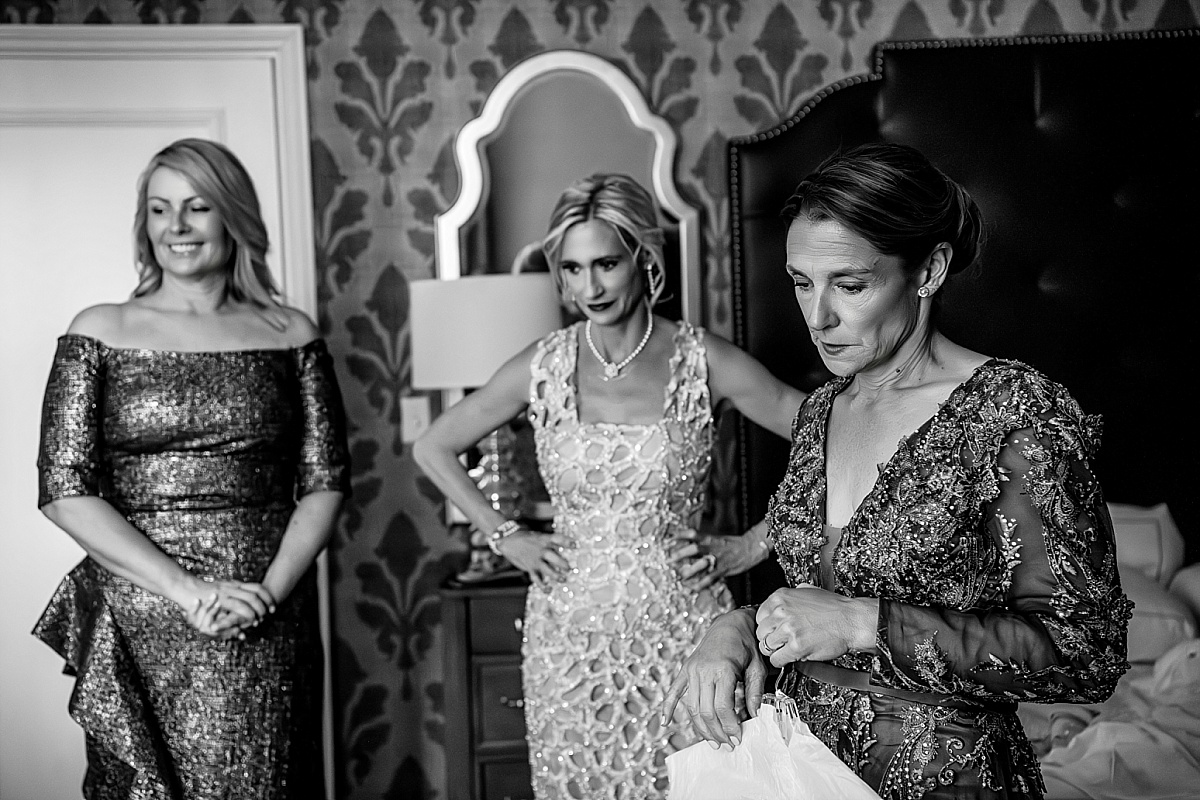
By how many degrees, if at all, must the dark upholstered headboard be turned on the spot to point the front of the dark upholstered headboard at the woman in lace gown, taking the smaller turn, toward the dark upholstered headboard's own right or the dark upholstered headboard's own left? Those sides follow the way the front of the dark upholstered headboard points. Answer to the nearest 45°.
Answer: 0° — it already faces them

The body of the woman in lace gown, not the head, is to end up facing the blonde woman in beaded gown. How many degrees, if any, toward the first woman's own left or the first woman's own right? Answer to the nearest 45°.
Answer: approximately 90° to the first woman's own right

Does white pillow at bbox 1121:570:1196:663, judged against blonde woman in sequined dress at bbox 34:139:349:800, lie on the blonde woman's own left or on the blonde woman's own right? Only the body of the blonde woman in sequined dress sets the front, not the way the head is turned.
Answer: on the blonde woman's own left

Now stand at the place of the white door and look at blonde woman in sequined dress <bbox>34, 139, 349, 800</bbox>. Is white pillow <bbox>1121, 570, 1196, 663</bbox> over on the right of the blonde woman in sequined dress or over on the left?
left

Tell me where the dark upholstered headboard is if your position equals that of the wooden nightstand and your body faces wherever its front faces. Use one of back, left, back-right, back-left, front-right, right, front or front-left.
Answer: left

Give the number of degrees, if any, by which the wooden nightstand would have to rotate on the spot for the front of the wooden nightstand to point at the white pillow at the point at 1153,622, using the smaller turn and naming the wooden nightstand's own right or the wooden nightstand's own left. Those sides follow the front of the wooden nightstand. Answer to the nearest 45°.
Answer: approximately 90° to the wooden nightstand's own left

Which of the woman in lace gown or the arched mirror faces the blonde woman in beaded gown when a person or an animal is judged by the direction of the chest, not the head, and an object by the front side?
the arched mirror

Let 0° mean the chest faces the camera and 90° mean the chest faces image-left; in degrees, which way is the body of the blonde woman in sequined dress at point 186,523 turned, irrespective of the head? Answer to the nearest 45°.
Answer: approximately 0°
